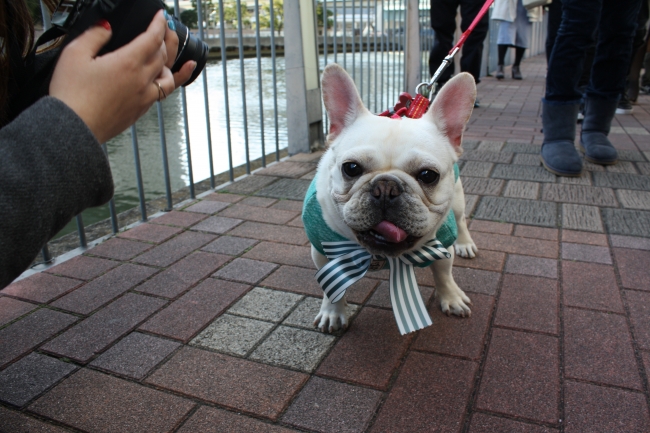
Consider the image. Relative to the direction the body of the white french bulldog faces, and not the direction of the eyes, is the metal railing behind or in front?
behind

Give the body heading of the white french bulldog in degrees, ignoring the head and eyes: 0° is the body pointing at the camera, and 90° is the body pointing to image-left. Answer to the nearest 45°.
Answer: approximately 0°
